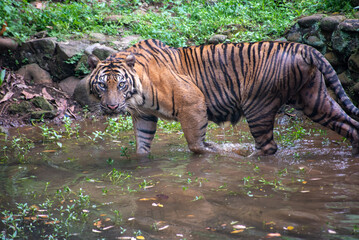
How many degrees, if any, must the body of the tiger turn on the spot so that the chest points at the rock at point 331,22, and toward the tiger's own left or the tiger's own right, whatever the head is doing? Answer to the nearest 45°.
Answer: approximately 135° to the tiger's own right

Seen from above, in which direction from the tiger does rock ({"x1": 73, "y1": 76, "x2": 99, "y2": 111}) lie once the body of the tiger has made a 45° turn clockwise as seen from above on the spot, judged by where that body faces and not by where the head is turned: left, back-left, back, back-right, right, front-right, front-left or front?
front

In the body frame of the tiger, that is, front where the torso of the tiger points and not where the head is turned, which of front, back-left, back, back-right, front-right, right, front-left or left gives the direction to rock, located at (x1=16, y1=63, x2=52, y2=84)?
front-right

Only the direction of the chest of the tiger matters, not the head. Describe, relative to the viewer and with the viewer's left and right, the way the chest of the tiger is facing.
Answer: facing to the left of the viewer

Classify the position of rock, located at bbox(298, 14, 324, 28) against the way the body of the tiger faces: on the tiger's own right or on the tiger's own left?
on the tiger's own right

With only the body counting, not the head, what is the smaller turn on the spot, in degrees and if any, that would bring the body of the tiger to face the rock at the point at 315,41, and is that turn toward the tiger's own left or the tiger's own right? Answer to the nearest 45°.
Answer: approximately 135° to the tiger's own right

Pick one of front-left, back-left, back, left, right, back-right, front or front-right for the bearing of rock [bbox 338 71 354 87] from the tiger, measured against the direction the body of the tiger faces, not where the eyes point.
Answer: back-right

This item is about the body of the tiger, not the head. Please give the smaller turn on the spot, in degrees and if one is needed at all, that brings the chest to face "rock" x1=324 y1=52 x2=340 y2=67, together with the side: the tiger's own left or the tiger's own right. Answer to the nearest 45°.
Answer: approximately 135° to the tiger's own right

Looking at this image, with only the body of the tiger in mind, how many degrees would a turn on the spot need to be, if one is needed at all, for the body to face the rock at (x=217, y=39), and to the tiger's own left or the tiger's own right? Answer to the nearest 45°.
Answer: approximately 90° to the tiger's own right

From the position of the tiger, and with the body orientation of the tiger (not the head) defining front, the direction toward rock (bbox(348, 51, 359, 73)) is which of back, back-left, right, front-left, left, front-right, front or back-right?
back-right
